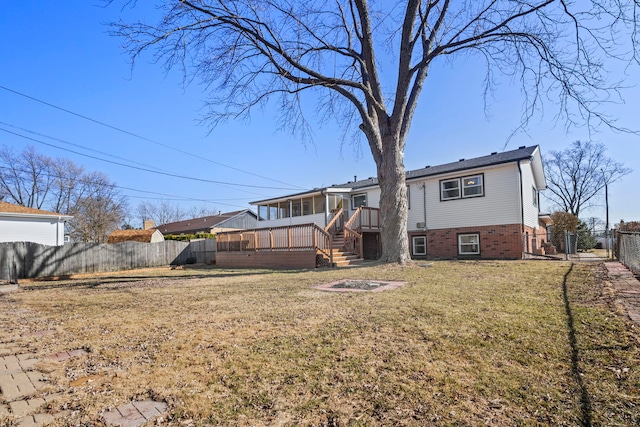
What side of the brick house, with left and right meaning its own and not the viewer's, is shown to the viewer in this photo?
back

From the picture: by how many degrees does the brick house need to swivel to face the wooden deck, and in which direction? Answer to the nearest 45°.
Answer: approximately 90° to its left

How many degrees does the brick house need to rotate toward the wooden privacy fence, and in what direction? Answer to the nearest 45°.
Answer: approximately 90° to its left

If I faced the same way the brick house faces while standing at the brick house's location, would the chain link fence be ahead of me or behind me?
behind
